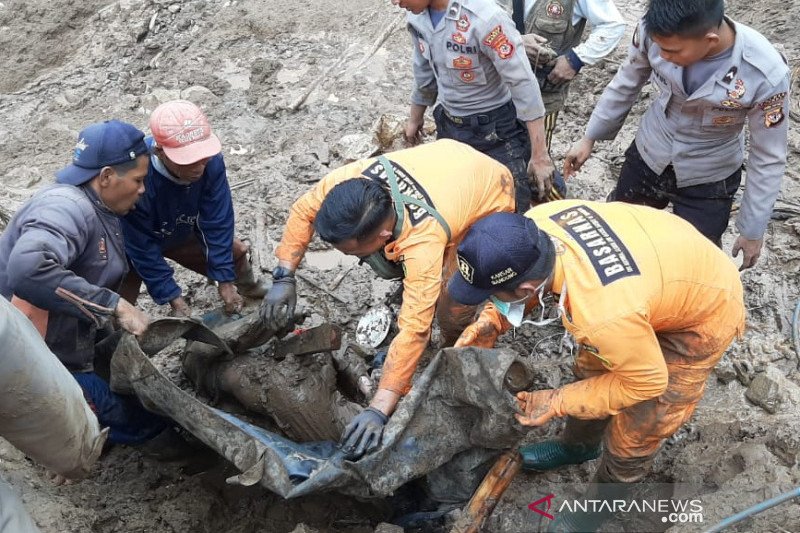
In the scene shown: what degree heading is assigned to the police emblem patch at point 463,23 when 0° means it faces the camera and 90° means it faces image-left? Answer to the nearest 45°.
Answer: approximately 0°

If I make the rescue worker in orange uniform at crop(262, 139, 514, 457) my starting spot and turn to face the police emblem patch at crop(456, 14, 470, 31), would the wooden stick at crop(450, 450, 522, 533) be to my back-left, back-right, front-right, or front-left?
back-right

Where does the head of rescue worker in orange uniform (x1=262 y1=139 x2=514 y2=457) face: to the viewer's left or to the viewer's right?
to the viewer's left

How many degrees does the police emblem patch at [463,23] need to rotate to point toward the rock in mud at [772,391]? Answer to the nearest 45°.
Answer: approximately 45° to its left

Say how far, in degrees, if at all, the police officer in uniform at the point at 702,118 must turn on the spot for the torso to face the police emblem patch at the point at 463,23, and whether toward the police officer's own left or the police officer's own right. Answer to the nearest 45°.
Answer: approximately 45° to the police officer's own right

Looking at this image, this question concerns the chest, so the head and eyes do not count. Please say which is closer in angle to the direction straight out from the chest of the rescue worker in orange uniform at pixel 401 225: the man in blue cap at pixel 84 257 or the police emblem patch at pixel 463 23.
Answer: the man in blue cap

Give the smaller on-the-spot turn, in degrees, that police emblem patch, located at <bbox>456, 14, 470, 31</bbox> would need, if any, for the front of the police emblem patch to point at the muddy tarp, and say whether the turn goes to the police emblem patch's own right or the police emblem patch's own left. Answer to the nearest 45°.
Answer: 0° — it already faces it

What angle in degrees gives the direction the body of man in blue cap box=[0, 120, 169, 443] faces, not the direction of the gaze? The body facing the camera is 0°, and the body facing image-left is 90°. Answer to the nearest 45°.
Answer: approximately 270°

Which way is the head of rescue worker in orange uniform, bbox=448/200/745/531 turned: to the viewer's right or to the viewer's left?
to the viewer's left

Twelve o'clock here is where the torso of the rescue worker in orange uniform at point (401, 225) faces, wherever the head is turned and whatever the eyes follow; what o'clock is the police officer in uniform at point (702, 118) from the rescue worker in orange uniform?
The police officer in uniform is roughly at 7 o'clock from the rescue worker in orange uniform.

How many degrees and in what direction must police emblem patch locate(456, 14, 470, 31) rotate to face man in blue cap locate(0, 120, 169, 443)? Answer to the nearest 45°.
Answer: approximately 45° to its right
